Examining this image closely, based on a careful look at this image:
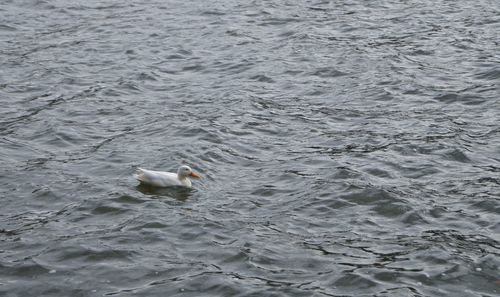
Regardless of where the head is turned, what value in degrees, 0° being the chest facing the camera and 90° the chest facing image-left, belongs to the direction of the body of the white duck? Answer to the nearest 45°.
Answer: approximately 270°
